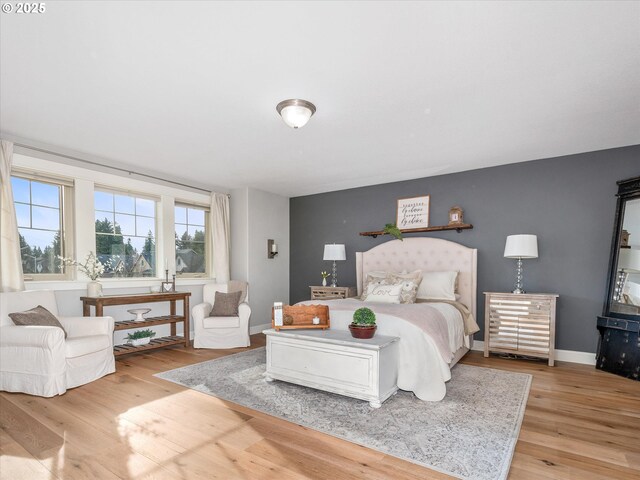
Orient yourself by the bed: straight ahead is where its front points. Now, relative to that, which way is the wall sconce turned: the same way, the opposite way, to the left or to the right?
to the left

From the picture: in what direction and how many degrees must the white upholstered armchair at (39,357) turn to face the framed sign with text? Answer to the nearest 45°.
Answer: approximately 45° to its left

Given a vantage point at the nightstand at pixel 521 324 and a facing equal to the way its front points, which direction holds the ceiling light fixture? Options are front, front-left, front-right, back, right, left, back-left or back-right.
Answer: front-right

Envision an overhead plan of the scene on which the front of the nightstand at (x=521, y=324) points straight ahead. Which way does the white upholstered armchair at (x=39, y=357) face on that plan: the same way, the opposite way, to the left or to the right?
to the left

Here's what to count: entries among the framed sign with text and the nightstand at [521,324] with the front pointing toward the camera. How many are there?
2

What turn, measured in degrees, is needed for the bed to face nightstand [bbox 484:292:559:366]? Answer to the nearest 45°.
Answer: approximately 180°

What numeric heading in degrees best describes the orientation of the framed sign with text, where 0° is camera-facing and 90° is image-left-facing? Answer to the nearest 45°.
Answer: approximately 0°

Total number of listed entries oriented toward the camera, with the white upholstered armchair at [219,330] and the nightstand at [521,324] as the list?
2

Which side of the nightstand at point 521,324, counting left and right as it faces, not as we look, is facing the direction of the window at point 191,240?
right
